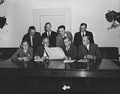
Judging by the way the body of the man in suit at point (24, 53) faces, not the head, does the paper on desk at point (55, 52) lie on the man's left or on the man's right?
on the man's left

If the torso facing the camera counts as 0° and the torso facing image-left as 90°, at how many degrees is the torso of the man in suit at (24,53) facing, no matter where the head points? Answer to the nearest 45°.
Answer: approximately 0°
